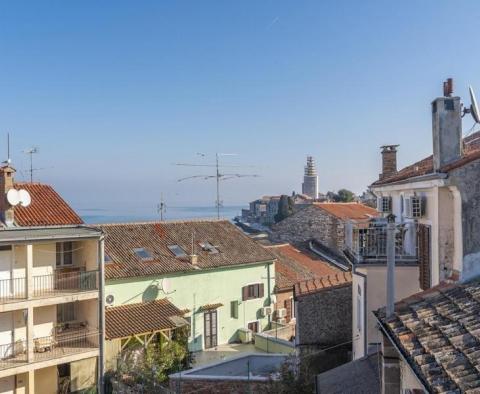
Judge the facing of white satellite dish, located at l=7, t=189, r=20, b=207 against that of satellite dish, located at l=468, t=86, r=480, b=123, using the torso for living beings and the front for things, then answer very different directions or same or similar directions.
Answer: same or similar directions

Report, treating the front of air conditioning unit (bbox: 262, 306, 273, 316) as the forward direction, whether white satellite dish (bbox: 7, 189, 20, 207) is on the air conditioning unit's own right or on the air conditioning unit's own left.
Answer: on the air conditioning unit's own right

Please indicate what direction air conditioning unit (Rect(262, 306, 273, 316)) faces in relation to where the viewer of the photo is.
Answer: facing the viewer and to the right of the viewer

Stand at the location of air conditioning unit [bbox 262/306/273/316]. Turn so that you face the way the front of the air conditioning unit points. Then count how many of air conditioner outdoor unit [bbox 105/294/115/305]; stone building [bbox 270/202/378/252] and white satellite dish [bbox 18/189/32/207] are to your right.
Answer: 2

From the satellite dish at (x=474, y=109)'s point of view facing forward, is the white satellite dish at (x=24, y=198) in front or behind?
behind

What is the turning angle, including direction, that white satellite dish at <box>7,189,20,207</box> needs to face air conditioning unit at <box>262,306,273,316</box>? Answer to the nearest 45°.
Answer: approximately 45° to its left

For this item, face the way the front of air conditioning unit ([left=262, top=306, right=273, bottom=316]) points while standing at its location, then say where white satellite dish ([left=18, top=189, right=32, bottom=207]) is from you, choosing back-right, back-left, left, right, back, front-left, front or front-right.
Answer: right

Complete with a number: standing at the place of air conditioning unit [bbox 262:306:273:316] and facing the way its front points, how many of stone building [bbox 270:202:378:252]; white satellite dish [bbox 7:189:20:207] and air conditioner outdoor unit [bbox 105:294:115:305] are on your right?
2

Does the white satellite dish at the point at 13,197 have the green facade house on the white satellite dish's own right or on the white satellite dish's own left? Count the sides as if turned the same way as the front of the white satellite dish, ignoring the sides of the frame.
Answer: on the white satellite dish's own left

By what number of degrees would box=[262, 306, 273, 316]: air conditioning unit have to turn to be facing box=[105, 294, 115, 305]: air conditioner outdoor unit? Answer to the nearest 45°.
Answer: approximately 90° to its right
